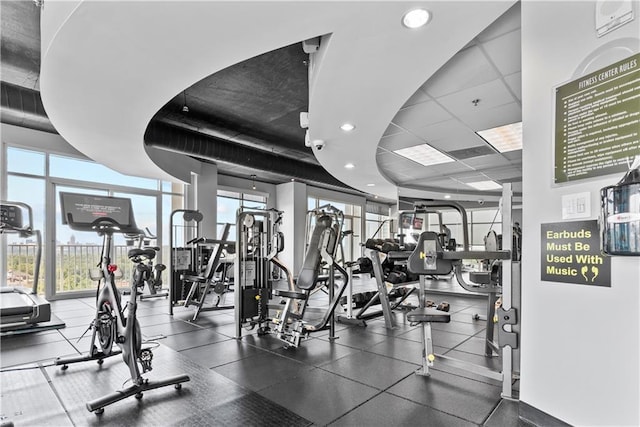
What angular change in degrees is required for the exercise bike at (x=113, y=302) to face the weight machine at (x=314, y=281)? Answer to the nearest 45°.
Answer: approximately 135° to its right

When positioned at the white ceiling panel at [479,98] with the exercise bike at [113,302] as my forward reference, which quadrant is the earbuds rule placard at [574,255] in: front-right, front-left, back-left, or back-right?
front-left

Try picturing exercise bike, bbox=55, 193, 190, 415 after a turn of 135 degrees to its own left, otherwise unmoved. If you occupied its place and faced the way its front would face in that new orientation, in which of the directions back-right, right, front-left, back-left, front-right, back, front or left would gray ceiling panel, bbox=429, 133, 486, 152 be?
left

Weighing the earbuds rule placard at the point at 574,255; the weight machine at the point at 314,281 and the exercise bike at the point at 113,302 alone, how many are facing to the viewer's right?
0

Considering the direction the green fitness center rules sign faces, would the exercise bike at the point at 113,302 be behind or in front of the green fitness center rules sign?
in front

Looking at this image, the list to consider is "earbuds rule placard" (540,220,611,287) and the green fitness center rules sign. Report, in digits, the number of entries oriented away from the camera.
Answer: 0

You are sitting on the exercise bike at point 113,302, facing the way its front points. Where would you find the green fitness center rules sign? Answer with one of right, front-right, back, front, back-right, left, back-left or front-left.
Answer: back

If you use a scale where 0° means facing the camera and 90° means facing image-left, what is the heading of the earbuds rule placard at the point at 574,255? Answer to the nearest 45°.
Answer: approximately 45°

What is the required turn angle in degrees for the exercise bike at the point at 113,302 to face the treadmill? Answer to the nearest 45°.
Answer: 0° — it already faces it

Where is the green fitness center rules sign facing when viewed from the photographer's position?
facing the viewer and to the left of the viewer

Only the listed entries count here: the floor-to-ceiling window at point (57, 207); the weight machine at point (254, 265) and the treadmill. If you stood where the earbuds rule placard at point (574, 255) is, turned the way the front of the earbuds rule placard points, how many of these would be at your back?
0

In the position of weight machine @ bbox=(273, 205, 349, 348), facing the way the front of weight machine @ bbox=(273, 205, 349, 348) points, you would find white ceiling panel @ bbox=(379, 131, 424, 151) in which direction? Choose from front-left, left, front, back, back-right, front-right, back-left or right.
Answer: back

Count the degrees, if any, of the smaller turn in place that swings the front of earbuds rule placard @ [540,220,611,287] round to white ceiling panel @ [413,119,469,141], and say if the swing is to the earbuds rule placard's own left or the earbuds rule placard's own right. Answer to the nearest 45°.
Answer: approximately 90° to the earbuds rule placard's own right

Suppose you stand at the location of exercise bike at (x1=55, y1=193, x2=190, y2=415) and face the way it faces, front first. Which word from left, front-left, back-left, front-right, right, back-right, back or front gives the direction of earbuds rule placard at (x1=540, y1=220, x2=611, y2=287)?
back

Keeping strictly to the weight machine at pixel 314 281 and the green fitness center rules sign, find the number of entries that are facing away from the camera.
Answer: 0

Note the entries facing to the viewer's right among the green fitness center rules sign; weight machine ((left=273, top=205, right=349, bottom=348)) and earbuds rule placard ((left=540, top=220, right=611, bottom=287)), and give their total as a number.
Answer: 0

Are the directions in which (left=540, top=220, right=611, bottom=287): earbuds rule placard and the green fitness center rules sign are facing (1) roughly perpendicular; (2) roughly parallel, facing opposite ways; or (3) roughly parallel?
roughly parallel

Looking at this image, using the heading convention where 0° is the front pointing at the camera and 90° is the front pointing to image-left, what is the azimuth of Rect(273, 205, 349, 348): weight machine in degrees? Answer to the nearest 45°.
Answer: approximately 45°
